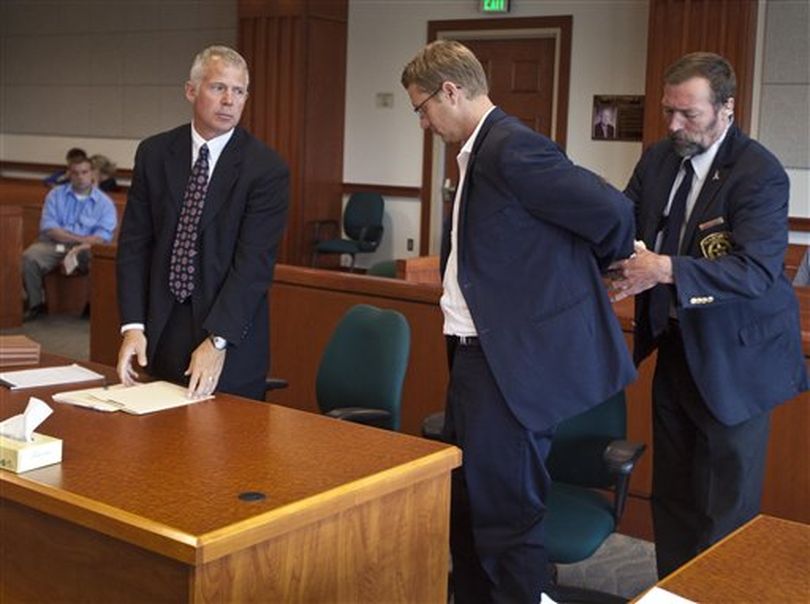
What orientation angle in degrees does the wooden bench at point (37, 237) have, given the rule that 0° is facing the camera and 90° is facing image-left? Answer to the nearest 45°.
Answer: approximately 0°

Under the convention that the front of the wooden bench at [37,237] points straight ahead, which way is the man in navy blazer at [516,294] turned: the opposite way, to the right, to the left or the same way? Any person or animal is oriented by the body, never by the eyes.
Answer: to the right

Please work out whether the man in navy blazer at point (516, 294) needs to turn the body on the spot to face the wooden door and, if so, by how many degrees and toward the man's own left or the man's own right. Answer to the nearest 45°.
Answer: approximately 90° to the man's own right

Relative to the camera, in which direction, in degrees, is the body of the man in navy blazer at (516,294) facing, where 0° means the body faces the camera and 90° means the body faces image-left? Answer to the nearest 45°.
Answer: approximately 90°

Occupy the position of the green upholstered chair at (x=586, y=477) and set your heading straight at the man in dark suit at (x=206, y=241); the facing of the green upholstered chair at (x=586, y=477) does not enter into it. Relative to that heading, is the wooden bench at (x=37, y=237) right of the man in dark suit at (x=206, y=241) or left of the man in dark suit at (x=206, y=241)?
right

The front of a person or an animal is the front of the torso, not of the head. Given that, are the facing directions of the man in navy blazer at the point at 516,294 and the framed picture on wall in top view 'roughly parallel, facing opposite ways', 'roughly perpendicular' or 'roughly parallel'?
roughly perpendicular

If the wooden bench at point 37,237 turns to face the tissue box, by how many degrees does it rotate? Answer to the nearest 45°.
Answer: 0° — it already faces it

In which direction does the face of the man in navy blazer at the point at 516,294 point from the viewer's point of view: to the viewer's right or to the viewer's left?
to the viewer's left
